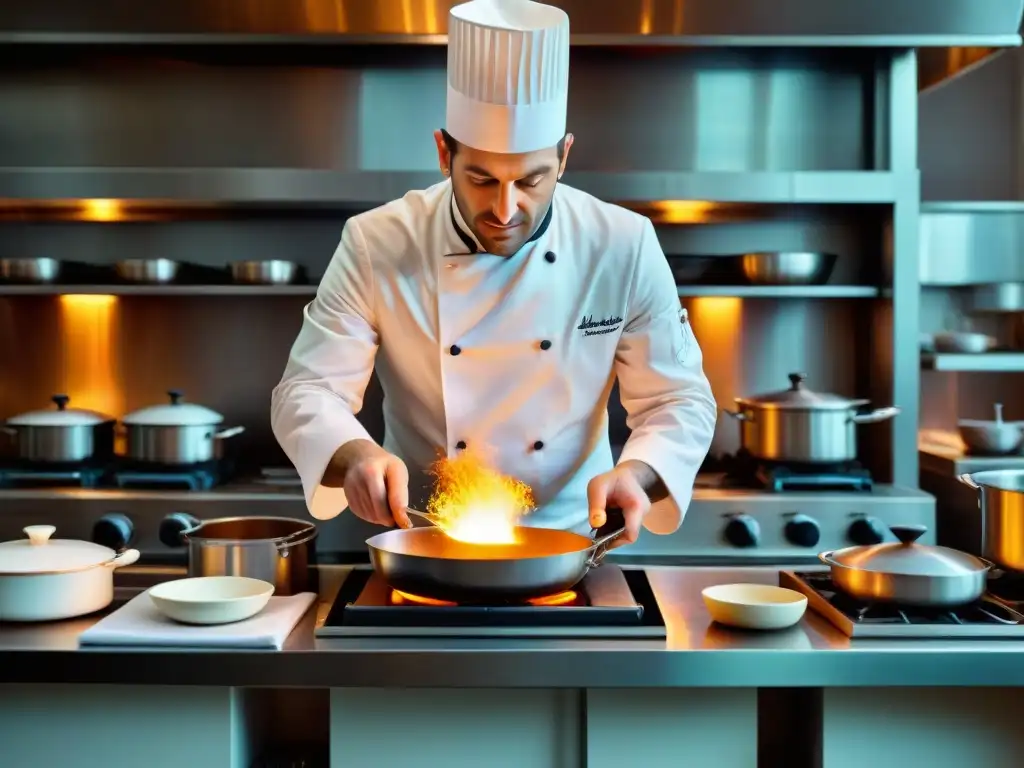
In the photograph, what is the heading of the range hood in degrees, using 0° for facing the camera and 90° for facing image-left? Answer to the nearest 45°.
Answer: approximately 0°

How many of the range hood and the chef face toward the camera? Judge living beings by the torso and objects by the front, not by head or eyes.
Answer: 2

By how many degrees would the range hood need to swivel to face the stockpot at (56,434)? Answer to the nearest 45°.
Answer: approximately 90° to its right

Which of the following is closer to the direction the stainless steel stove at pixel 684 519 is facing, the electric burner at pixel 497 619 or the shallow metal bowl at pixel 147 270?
the electric burner

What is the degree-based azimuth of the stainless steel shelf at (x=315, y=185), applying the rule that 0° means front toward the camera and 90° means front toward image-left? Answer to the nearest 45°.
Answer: approximately 0°

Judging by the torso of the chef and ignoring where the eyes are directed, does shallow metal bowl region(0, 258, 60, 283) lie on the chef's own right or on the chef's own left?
on the chef's own right

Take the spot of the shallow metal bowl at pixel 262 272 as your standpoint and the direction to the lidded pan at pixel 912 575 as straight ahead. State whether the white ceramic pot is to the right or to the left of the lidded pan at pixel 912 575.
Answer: right

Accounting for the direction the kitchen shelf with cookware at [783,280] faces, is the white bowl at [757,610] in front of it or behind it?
in front
